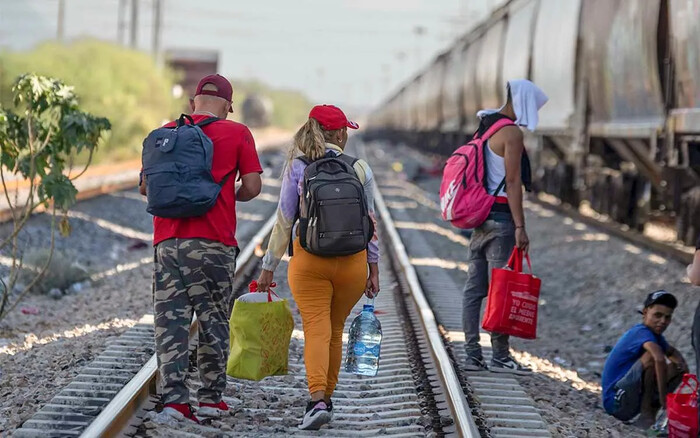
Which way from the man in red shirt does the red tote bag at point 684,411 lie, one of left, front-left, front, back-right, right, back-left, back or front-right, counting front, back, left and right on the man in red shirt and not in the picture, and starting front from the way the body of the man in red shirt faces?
front-right

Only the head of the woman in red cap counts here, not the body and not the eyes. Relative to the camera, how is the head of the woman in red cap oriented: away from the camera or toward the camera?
away from the camera

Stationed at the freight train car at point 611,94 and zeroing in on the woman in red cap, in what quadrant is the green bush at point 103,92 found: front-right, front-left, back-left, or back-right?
back-right

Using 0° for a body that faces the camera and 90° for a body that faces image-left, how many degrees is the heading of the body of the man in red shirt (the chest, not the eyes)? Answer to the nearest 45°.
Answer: approximately 225°

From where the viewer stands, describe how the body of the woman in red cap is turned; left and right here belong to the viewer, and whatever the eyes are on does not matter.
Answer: facing away from the viewer

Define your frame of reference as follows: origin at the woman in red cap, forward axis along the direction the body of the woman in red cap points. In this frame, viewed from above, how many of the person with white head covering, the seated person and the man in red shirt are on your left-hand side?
1
